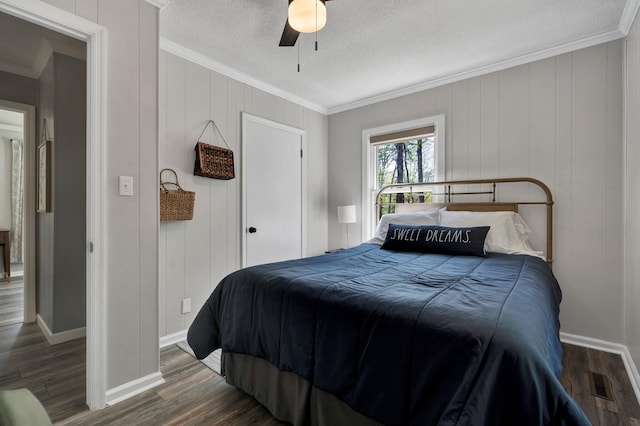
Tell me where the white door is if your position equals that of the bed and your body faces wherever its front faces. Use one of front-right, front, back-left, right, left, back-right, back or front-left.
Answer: right

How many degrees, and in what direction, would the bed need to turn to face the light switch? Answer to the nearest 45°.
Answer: approximately 45° to its right

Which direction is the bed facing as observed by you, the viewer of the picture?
facing the viewer and to the left of the viewer

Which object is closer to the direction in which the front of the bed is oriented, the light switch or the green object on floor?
the green object on floor

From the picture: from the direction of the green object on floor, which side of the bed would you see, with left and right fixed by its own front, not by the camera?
front

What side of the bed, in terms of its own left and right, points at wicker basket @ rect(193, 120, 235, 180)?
right

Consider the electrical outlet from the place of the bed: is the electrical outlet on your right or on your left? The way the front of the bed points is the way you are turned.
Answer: on your right
